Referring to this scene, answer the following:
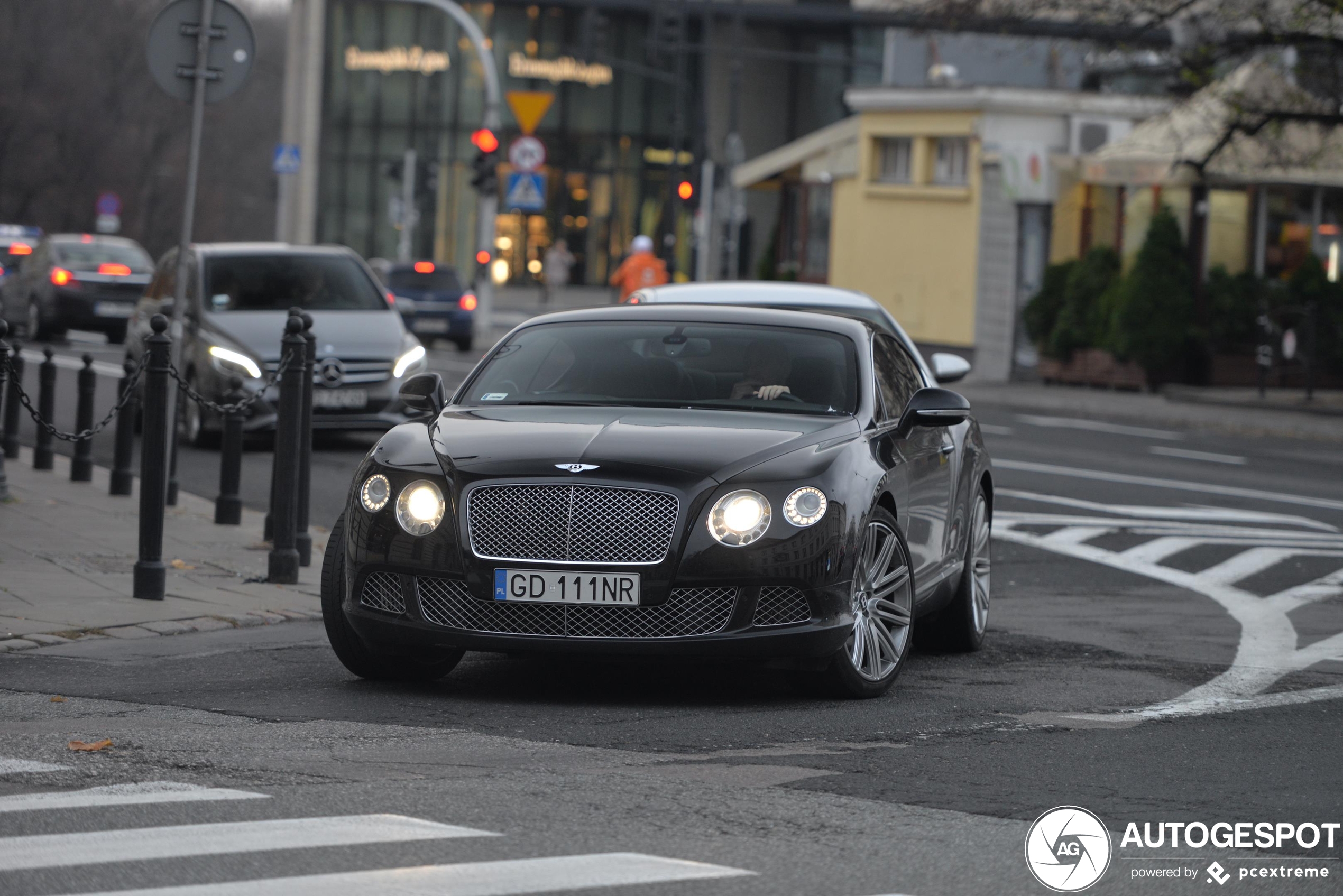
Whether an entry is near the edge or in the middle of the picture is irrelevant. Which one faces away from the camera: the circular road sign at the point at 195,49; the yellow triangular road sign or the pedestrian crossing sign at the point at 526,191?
the circular road sign

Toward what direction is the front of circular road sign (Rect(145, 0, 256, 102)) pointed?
away from the camera

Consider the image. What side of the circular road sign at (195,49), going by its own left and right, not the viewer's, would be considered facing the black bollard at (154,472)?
back

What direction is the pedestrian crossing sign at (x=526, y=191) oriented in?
toward the camera

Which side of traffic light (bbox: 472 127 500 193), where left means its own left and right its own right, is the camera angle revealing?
front

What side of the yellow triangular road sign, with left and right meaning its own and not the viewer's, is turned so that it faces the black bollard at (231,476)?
front

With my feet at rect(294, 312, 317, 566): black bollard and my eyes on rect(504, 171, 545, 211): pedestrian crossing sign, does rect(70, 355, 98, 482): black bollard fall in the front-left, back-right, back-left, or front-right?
front-left

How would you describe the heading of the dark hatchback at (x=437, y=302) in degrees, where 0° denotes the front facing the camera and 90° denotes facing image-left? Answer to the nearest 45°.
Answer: approximately 180°

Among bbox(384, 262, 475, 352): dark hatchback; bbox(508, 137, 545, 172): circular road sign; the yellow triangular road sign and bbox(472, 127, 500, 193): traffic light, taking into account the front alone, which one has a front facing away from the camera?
the dark hatchback

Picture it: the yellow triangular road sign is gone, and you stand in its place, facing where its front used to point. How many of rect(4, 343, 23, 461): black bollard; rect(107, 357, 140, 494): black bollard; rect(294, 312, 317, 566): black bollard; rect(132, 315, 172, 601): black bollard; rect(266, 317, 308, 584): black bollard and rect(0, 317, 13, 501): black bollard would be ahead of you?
6

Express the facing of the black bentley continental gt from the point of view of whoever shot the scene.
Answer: facing the viewer and to the left of the viewer

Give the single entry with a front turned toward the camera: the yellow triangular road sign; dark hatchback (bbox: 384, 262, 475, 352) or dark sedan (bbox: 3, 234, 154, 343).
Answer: the yellow triangular road sign

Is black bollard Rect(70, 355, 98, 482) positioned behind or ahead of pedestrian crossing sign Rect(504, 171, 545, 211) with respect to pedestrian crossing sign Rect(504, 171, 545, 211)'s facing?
ahead

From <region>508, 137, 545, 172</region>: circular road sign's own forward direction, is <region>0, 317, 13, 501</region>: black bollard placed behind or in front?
in front

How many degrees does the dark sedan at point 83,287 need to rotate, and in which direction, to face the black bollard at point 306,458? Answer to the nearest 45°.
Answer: approximately 135° to its left

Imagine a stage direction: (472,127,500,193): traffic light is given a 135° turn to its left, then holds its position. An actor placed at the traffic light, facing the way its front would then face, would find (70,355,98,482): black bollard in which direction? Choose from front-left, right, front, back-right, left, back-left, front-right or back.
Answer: back-right
